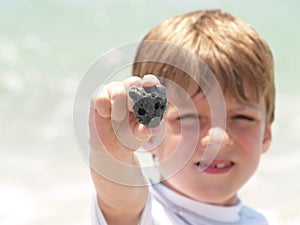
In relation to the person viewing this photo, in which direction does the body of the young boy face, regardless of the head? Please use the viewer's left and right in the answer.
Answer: facing the viewer

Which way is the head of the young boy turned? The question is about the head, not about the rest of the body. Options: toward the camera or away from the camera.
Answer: toward the camera
